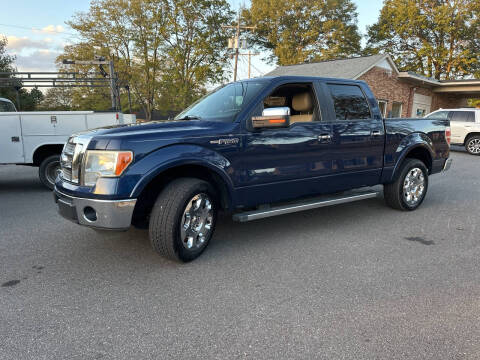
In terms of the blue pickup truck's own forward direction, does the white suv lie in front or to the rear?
to the rear

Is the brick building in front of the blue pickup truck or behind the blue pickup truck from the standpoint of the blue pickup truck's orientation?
behind

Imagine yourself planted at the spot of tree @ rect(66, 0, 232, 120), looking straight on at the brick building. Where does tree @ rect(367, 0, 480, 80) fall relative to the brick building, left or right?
left

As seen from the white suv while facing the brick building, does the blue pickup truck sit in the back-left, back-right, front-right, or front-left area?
back-left

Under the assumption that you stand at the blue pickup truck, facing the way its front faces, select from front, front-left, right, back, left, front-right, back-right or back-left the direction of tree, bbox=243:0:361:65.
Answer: back-right

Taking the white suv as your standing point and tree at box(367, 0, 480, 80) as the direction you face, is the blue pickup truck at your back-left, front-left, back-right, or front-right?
back-left

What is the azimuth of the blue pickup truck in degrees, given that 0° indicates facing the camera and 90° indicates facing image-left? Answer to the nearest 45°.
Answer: approximately 45°

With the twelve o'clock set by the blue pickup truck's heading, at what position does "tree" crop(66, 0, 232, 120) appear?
The tree is roughly at 4 o'clock from the blue pickup truck.
